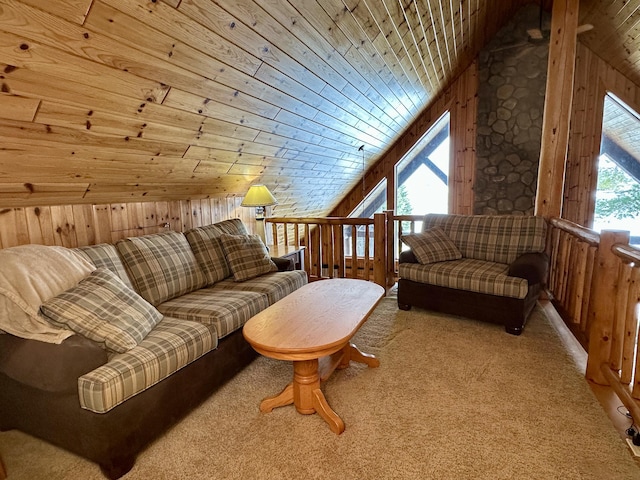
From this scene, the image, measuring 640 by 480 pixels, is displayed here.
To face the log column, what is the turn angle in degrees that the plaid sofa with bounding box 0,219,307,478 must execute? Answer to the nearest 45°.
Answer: approximately 45° to its left

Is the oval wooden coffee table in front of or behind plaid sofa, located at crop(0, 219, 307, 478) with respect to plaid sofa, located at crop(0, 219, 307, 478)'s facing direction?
in front

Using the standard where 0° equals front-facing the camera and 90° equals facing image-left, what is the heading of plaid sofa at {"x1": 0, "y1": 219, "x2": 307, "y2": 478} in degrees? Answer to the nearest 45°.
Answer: approximately 315°

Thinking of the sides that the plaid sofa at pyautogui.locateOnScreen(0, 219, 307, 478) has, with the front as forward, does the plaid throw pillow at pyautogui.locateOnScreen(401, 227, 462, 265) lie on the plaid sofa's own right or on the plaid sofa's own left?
on the plaid sofa's own left

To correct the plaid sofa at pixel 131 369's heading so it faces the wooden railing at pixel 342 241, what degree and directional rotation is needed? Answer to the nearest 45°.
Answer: approximately 90° to its left

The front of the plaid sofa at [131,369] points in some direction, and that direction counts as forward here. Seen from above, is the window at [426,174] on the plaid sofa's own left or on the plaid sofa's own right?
on the plaid sofa's own left

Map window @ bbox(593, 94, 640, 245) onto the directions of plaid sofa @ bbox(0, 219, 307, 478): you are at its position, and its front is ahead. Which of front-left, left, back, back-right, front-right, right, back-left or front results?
front-left
